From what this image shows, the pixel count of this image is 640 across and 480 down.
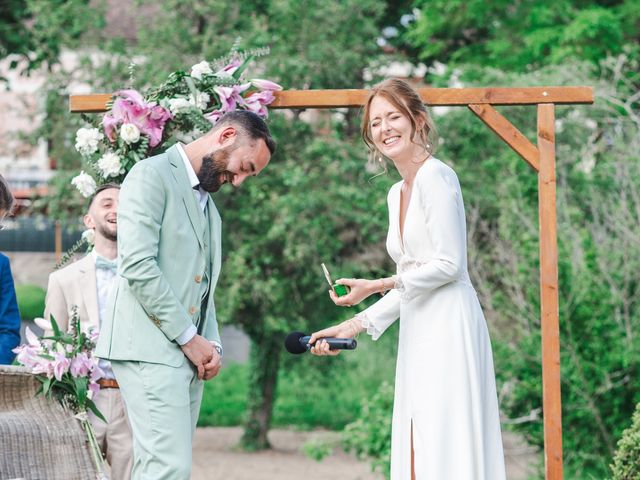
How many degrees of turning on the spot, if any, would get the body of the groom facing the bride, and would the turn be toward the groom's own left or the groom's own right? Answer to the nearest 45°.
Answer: approximately 45° to the groom's own left

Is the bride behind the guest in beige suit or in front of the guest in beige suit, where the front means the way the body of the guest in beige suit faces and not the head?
in front

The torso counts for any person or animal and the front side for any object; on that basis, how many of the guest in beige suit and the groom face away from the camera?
0

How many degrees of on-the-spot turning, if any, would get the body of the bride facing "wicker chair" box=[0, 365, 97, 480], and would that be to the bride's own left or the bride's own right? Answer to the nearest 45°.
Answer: approximately 45° to the bride's own right

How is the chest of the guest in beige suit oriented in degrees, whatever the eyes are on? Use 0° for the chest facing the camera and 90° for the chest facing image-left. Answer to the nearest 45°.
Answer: approximately 315°

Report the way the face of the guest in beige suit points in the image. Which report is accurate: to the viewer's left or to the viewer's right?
to the viewer's right

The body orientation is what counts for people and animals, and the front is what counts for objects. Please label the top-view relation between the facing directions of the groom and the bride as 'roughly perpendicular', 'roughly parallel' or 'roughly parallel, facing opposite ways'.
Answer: roughly perpendicular

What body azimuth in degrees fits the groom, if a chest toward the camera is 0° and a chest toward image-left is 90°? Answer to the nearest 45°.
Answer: approximately 315°

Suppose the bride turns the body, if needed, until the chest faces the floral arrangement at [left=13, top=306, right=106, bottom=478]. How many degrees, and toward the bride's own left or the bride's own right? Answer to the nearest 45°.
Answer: approximately 45° to the bride's own right

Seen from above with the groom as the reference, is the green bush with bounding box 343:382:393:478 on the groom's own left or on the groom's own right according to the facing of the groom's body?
on the groom's own left

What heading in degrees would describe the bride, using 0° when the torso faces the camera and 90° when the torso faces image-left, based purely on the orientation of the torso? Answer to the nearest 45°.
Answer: approximately 45°
